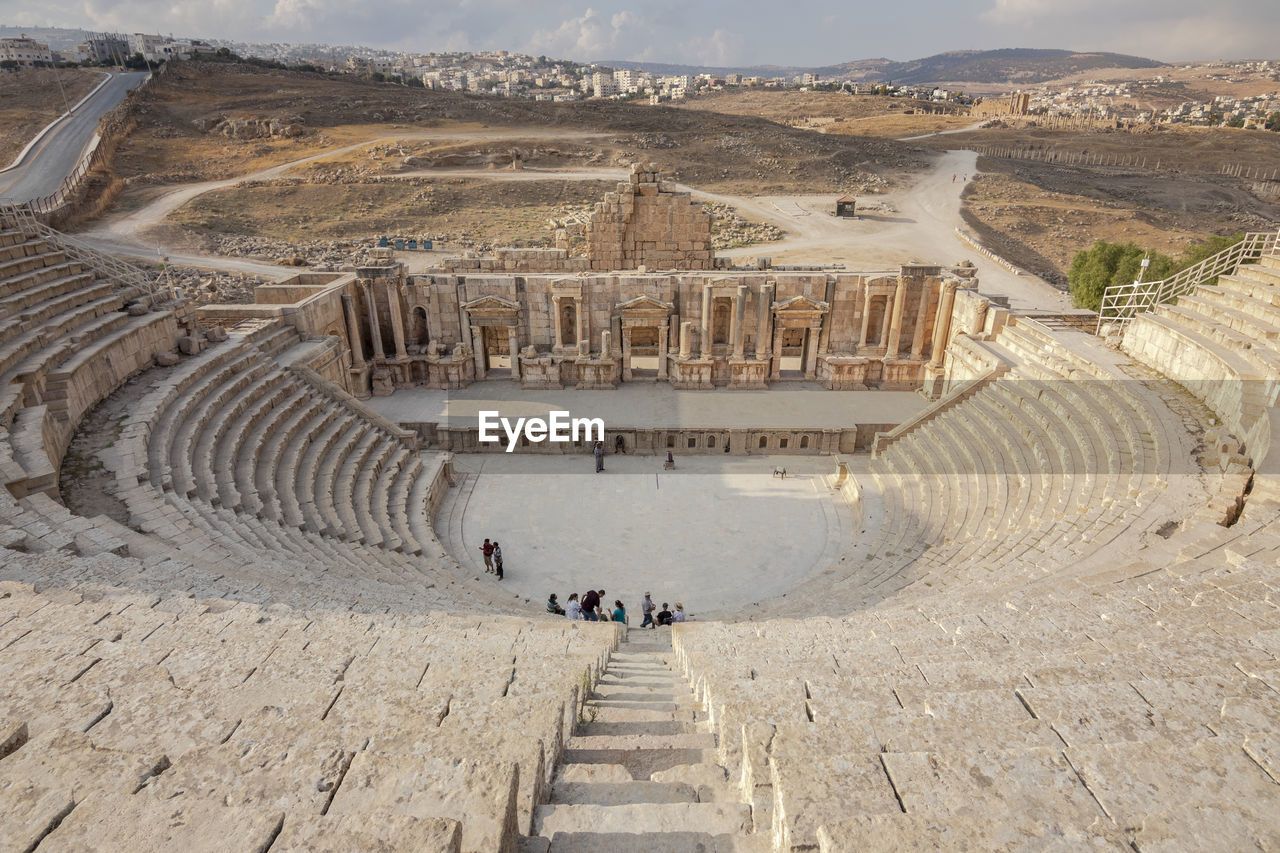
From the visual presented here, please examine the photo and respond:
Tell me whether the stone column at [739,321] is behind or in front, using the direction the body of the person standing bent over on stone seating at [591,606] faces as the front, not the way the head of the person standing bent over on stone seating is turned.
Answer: in front

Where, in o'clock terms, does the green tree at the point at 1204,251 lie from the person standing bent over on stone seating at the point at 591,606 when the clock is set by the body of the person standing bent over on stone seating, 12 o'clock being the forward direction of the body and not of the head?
The green tree is roughly at 2 o'clock from the person standing bent over on stone seating.

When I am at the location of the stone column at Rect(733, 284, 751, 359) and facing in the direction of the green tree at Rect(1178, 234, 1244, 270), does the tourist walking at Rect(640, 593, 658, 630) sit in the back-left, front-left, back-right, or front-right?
back-right

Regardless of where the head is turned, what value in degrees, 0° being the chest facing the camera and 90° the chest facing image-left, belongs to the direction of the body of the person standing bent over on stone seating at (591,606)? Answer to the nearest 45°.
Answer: approximately 180°

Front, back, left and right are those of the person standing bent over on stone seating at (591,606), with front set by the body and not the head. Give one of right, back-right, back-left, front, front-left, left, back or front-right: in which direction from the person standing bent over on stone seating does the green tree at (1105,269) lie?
front-right

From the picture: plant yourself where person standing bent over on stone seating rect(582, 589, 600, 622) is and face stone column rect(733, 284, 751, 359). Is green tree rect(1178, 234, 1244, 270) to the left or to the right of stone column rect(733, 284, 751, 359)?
right

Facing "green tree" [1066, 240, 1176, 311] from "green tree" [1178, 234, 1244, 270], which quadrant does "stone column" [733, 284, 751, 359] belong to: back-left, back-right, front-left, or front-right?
front-left

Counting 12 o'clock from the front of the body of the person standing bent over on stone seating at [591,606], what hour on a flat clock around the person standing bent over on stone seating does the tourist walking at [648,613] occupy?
The tourist walking is roughly at 3 o'clock from the person standing bent over on stone seating.
